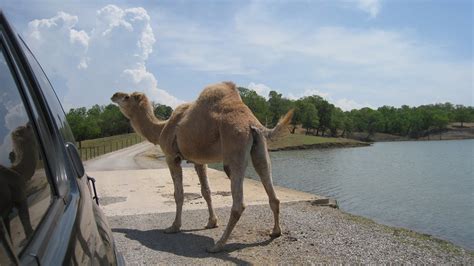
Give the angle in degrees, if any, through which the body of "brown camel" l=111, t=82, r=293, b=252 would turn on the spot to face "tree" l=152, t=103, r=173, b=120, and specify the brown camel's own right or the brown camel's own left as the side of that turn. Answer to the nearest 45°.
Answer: approximately 45° to the brown camel's own right

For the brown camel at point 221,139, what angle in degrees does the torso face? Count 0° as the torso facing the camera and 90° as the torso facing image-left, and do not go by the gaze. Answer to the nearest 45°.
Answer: approximately 135°

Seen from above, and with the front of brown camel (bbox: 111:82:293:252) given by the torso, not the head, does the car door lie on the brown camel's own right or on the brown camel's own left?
on the brown camel's own left

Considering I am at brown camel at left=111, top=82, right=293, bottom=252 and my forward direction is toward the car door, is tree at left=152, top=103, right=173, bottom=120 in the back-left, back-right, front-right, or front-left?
back-right

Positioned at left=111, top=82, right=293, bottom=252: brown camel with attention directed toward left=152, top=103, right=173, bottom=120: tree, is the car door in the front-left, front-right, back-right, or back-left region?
back-left
